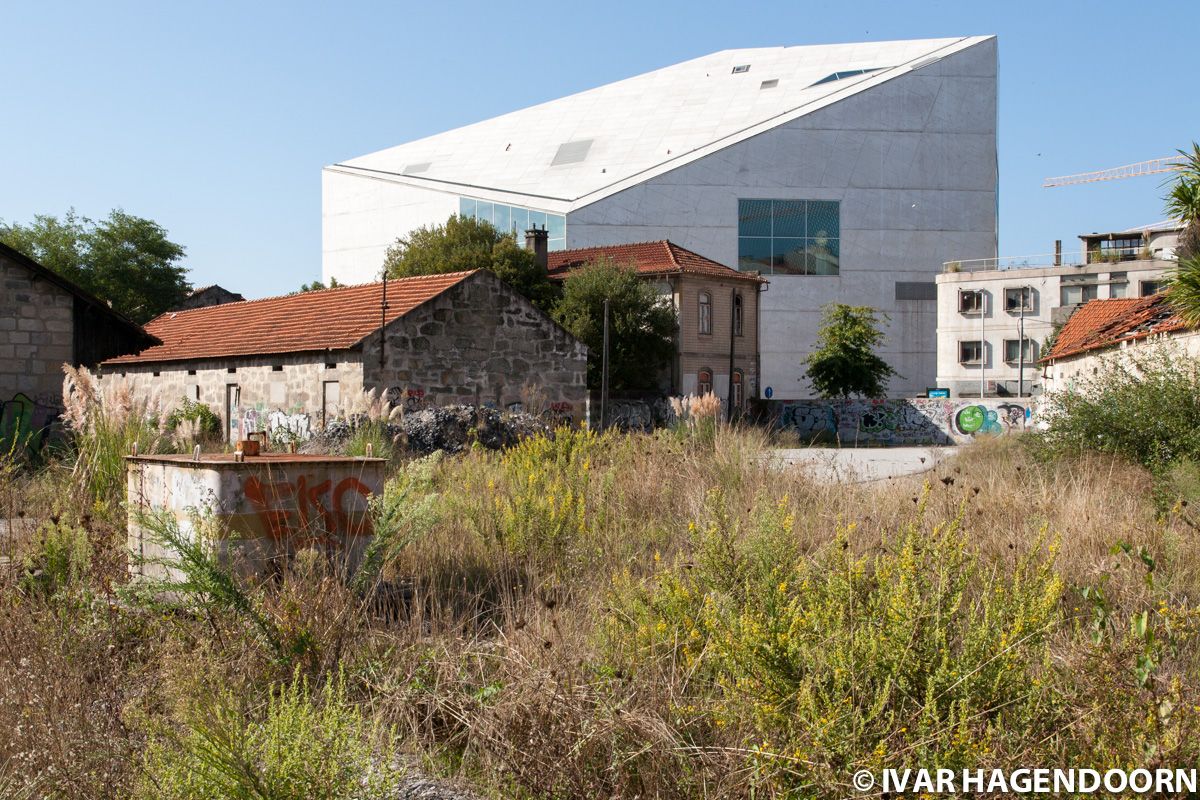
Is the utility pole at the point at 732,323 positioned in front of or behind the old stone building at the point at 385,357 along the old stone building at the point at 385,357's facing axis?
behind

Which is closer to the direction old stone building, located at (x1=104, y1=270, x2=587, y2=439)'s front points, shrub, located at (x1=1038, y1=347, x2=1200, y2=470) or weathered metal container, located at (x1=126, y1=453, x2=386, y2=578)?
the weathered metal container

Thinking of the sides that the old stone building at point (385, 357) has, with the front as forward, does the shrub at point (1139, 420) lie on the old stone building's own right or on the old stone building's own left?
on the old stone building's own left

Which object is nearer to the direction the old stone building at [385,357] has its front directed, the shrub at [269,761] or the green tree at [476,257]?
the shrub

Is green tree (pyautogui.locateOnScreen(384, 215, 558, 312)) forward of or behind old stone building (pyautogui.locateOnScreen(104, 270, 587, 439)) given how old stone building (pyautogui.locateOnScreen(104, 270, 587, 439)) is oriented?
behind

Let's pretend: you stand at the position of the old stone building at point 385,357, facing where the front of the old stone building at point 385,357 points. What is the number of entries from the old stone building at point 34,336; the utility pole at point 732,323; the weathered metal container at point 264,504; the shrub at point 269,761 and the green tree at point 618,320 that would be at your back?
2

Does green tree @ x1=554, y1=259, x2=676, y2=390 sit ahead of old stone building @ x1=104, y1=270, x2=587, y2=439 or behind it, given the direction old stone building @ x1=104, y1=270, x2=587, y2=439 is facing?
behind

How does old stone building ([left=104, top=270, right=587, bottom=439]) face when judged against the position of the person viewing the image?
facing the viewer and to the left of the viewer

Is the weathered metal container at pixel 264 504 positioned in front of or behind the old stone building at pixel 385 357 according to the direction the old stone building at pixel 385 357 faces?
in front

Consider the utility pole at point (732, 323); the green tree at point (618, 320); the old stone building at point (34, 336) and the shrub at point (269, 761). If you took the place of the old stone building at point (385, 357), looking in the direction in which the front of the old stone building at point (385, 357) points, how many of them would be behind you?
2

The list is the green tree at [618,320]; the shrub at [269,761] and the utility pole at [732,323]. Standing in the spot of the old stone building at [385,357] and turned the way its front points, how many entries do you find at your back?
2

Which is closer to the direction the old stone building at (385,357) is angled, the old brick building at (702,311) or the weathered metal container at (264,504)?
the weathered metal container

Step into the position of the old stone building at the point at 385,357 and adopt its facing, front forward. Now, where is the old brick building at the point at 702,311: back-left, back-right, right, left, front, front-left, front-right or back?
back

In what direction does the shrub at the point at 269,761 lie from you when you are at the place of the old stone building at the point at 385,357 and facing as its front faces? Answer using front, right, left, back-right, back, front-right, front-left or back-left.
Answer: front-left
